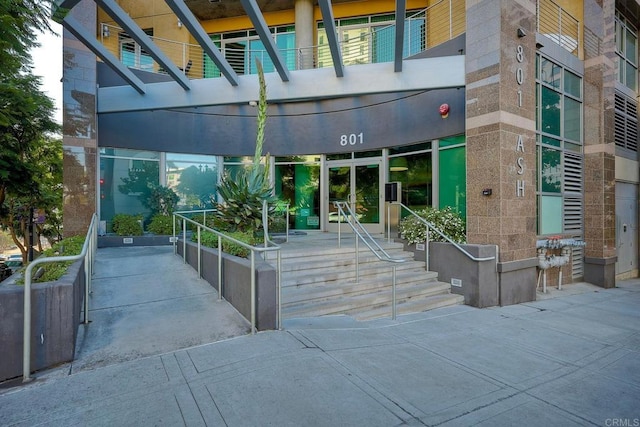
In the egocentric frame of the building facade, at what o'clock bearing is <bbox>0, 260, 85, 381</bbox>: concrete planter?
The concrete planter is roughly at 1 o'clock from the building facade.

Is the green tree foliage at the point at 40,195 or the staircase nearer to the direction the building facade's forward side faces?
the staircase

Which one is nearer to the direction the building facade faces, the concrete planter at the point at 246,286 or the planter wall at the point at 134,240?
the concrete planter

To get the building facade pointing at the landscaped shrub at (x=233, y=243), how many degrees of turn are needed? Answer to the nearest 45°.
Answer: approximately 45° to its right

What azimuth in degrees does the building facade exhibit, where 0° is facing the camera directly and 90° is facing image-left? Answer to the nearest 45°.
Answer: approximately 0°
